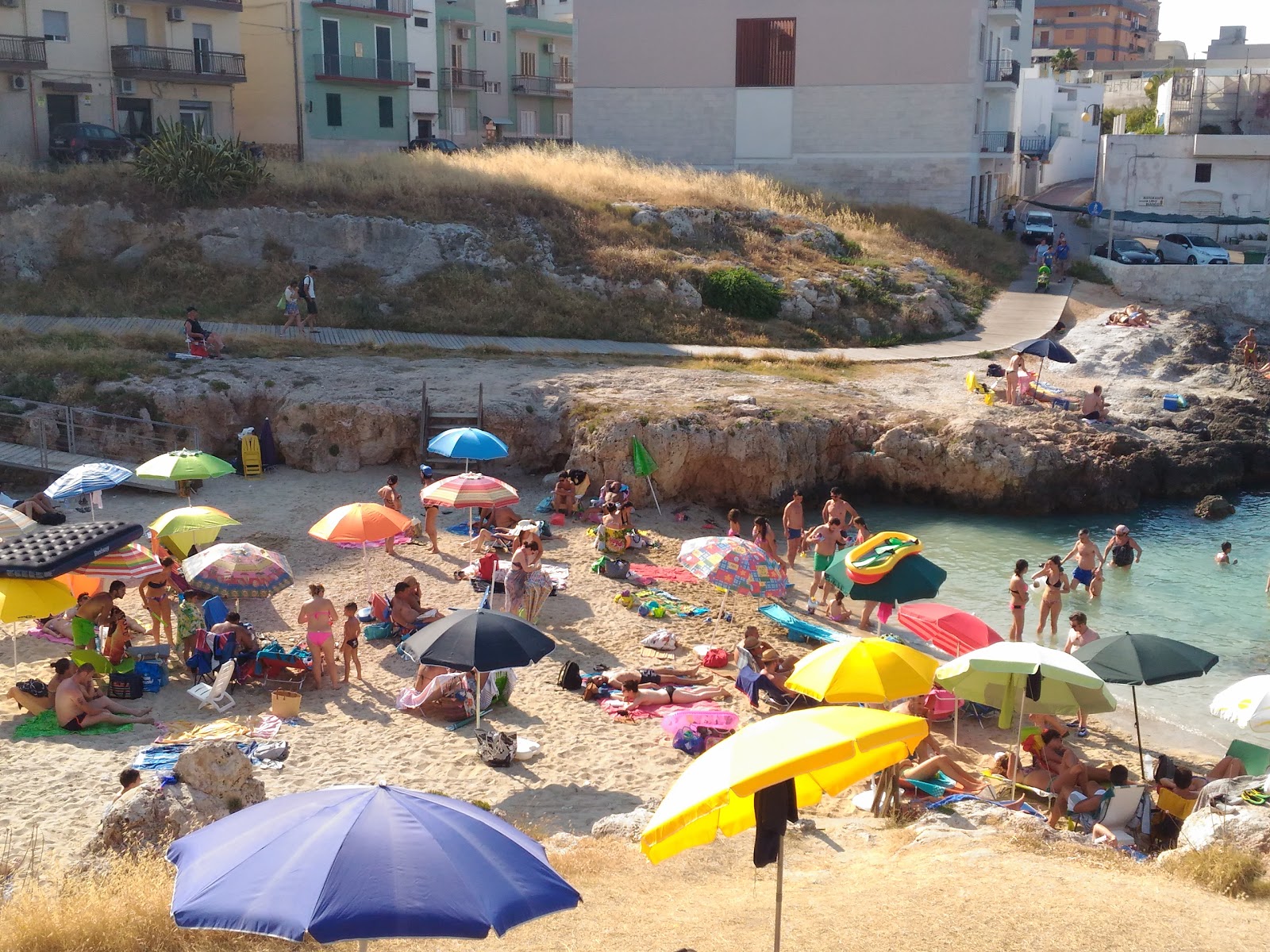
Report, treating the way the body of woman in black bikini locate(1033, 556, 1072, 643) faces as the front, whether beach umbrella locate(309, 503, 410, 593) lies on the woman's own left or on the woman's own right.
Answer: on the woman's own right

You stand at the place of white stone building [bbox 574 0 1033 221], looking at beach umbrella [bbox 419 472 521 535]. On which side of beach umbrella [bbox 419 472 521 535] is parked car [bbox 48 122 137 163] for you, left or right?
right

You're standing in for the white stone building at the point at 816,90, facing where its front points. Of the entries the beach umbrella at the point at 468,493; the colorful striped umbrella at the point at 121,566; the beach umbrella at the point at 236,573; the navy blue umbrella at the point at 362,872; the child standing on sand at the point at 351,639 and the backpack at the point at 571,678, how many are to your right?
6

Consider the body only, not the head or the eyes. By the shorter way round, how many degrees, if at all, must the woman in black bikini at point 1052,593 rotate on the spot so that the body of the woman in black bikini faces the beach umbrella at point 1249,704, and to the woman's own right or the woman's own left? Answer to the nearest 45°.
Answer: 0° — they already face it

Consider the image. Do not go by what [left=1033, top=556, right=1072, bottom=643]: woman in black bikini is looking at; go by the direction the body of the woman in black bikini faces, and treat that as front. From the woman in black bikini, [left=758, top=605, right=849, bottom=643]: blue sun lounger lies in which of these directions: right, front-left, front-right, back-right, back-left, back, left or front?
front-right

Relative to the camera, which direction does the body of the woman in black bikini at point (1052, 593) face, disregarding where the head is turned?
toward the camera

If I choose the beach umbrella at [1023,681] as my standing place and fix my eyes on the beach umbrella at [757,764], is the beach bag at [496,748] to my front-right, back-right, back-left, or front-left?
front-right

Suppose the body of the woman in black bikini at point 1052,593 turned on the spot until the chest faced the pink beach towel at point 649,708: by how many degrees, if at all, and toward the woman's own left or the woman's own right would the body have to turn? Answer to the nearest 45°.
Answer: approximately 45° to the woman's own right
